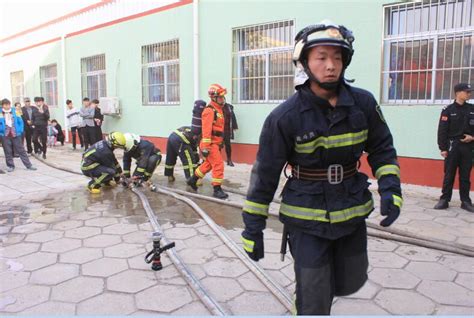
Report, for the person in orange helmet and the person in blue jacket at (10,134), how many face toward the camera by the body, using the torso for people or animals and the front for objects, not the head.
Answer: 1

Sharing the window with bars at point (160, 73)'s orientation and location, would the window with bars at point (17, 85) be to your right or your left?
on your right

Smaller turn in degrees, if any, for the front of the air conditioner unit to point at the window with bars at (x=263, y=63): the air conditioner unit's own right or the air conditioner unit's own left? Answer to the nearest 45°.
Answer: approximately 90° to the air conditioner unit's own left

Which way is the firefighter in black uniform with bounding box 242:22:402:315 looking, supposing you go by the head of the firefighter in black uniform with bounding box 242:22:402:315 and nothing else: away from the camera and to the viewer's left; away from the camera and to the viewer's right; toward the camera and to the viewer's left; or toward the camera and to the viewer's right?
toward the camera and to the viewer's right

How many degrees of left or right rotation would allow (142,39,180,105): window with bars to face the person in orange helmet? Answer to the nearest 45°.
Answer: approximately 45° to its left

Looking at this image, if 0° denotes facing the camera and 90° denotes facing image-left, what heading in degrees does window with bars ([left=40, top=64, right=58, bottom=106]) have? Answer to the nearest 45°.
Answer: approximately 45°
